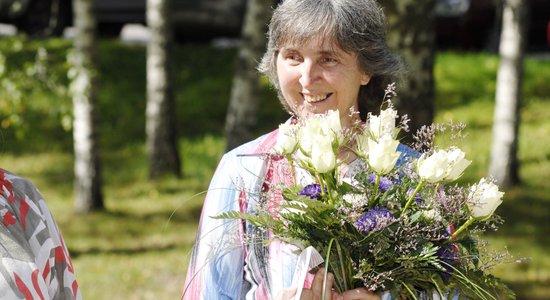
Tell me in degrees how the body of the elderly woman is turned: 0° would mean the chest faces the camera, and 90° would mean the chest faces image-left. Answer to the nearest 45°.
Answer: approximately 0°

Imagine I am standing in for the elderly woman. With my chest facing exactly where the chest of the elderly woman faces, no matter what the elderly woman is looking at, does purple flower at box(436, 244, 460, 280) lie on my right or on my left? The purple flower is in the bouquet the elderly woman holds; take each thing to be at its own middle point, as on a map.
on my left
